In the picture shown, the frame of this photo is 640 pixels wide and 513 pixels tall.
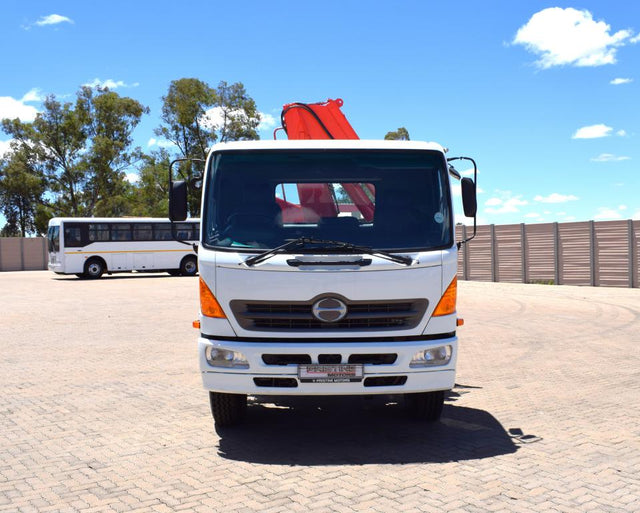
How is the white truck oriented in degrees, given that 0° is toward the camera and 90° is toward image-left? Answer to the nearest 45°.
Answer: approximately 0°

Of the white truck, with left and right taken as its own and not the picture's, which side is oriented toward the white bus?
back
